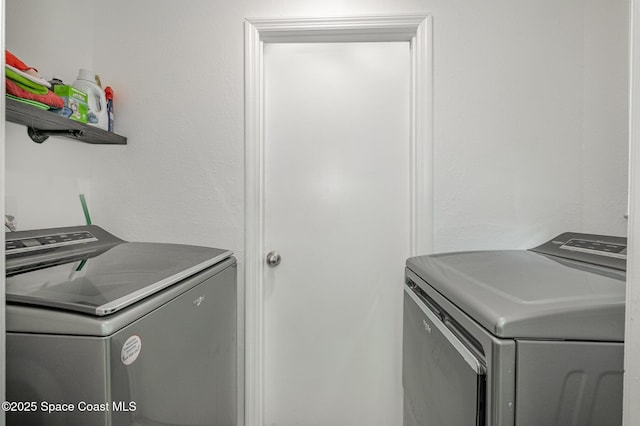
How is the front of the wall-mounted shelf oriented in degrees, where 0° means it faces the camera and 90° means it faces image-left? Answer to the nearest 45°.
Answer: approximately 315°

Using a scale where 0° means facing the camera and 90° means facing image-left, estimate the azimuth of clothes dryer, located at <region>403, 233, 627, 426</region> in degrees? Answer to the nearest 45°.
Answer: approximately 45°

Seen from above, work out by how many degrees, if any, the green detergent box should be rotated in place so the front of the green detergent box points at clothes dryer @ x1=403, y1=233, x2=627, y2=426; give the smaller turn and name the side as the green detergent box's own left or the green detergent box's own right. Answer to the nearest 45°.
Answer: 0° — it already faces it

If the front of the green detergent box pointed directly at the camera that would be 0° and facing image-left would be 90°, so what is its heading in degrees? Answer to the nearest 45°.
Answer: approximately 315°
